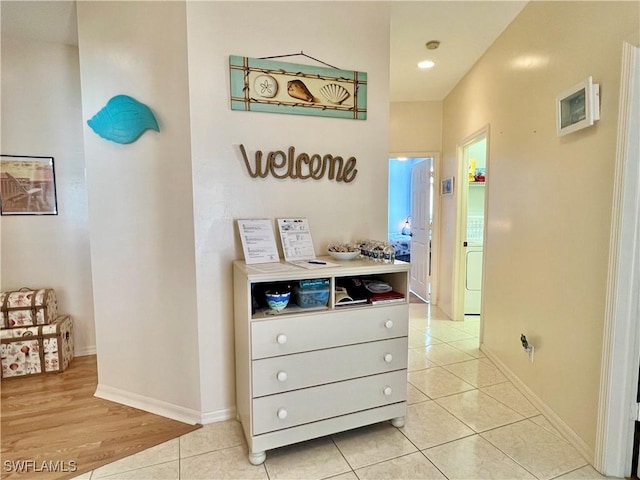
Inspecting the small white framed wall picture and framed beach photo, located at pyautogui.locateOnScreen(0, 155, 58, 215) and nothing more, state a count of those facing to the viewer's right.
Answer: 0

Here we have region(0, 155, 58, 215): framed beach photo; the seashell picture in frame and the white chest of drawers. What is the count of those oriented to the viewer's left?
0

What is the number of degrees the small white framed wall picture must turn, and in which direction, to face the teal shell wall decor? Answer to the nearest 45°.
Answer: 0° — it already faces it

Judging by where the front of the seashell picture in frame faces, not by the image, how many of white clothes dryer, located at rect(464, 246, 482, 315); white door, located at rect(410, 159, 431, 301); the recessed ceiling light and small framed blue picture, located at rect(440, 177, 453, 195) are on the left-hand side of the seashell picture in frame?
4

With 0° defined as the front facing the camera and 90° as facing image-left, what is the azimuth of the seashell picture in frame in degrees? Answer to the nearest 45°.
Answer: approximately 315°

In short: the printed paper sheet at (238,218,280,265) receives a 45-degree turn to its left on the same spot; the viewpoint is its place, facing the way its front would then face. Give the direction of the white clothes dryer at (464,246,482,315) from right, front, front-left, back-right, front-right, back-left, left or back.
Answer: front-left

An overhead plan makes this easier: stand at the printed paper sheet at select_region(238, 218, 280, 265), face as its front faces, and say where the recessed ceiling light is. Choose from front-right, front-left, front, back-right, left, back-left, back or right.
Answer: left

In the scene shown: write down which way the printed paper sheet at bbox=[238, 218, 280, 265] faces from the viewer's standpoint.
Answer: facing the viewer and to the right of the viewer

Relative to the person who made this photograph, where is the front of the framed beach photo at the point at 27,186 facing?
facing the viewer

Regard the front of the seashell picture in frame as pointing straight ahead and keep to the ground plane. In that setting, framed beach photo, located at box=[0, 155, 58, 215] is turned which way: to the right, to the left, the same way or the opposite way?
the same way

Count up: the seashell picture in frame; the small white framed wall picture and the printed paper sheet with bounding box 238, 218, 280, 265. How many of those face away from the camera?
0

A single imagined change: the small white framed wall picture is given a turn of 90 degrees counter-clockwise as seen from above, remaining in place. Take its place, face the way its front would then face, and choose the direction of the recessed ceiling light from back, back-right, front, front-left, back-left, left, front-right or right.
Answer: back

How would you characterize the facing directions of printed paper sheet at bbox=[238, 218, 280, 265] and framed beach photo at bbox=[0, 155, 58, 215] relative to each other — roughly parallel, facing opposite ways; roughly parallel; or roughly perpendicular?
roughly parallel
